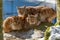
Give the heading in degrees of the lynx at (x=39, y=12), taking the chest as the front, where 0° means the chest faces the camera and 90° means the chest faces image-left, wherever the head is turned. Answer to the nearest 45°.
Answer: approximately 90°
